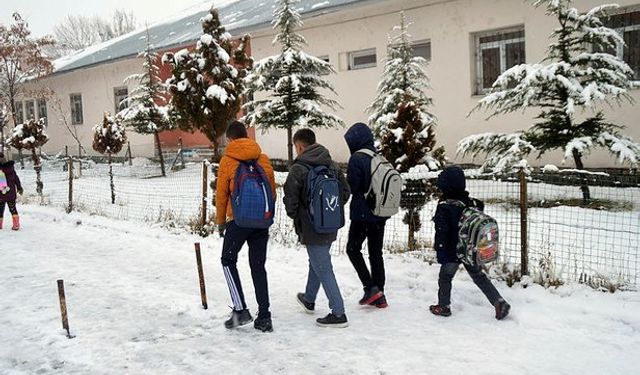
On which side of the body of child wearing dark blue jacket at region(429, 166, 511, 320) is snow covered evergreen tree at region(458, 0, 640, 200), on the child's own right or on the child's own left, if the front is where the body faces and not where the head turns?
on the child's own right

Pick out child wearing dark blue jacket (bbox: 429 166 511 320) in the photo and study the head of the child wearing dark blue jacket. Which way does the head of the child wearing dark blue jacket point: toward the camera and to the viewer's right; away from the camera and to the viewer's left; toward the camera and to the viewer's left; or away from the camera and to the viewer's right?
away from the camera and to the viewer's left

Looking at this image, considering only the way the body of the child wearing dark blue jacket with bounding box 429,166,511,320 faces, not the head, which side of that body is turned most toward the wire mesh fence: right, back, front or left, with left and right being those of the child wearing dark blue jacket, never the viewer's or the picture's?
right
